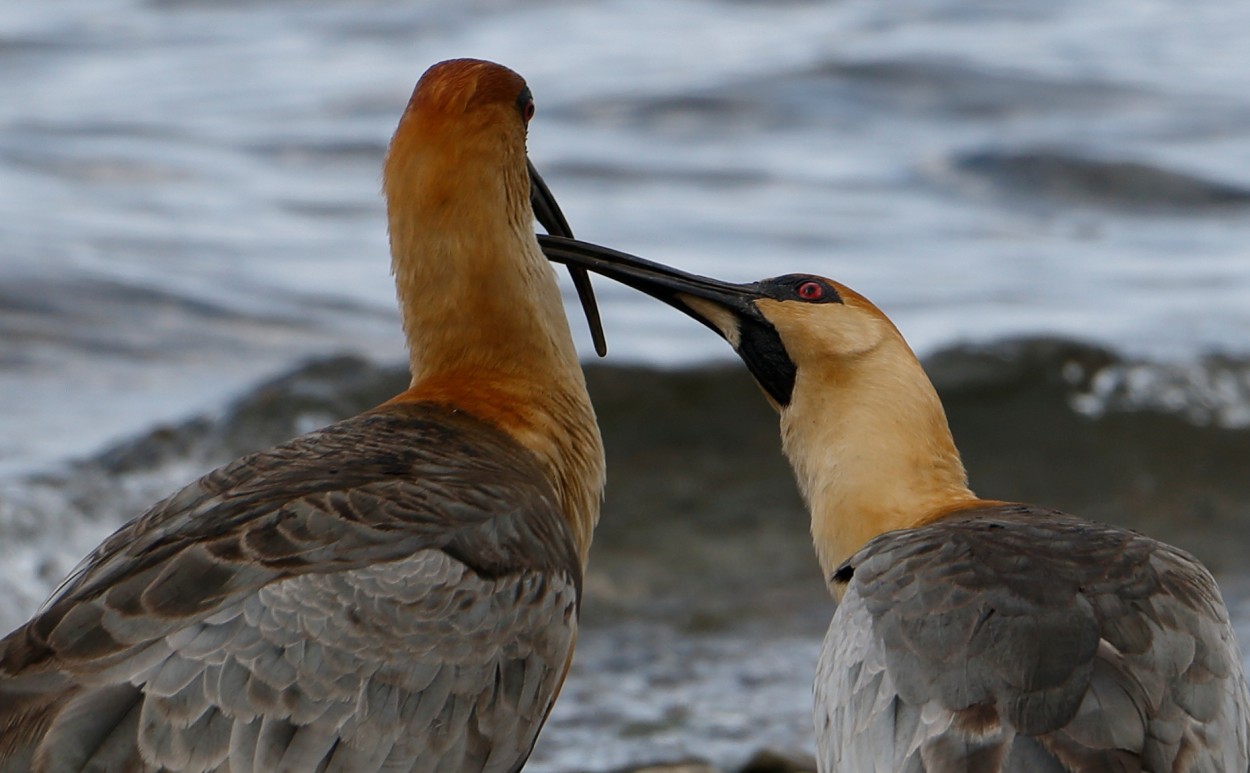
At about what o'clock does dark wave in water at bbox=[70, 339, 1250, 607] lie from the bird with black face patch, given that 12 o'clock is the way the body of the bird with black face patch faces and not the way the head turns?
The dark wave in water is roughly at 1 o'clock from the bird with black face patch.

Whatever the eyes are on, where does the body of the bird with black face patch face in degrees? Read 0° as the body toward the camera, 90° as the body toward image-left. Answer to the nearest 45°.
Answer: approximately 135°

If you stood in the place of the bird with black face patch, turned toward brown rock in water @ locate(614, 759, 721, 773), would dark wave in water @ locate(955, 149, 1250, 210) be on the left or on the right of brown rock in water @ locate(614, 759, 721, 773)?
right

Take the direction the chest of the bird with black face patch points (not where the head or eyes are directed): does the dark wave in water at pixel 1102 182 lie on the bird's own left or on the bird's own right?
on the bird's own right

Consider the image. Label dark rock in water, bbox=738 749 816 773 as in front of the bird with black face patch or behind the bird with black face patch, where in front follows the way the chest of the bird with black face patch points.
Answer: in front

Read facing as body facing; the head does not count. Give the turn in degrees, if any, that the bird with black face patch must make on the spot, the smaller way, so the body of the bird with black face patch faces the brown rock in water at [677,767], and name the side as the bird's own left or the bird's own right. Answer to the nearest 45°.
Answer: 0° — it already faces it
